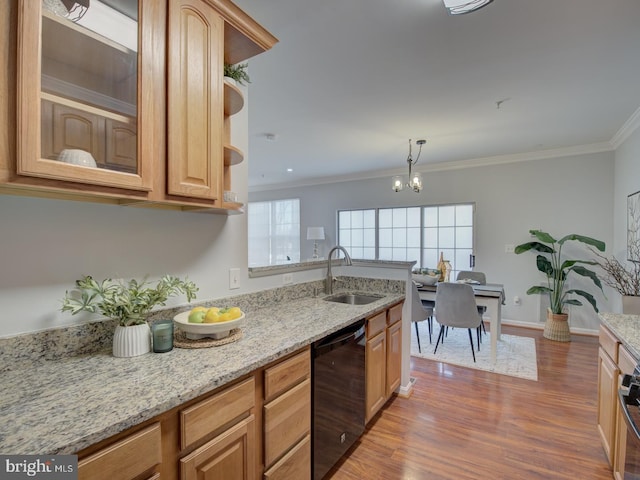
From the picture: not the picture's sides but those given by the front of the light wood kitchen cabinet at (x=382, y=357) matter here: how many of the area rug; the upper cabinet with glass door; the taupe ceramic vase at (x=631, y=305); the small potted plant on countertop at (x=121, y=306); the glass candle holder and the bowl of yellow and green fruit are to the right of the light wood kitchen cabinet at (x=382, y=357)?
4

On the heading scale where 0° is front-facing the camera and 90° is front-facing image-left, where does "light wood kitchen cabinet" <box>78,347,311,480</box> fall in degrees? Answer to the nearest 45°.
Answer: approximately 315°

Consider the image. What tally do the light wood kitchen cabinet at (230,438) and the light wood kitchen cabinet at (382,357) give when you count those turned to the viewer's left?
0

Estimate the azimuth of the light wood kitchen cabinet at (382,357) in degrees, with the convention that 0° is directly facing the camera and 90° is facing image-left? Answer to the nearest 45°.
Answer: approximately 315°

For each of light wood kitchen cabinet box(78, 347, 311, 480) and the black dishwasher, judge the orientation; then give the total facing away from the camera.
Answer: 0

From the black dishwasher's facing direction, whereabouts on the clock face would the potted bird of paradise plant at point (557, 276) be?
The potted bird of paradise plant is roughly at 9 o'clock from the black dishwasher.

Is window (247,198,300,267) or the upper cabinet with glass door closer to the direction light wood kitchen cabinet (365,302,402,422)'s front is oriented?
the upper cabinet with glass door

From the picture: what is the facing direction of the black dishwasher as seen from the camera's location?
facing the viewer and to the right of the viewer

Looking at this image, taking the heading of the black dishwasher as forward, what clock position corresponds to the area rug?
The area rug is roughly at 9 o'clock from the black dishwasher.

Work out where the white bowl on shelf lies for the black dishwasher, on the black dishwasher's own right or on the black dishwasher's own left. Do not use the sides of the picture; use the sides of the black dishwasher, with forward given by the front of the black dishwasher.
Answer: on the black dishwasher's own right

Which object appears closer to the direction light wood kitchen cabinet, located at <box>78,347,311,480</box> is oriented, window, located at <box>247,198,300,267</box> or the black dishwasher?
the black dishwasher

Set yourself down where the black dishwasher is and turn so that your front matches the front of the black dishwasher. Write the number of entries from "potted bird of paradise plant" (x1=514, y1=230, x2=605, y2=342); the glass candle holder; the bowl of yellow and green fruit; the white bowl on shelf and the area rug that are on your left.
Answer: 2

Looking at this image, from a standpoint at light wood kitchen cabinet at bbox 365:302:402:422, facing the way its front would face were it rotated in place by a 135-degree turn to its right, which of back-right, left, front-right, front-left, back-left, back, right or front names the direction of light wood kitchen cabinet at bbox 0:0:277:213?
front-left

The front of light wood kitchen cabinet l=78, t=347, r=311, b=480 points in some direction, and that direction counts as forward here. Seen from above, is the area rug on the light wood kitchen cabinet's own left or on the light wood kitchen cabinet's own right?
on the light wood kitchen cabinet's own left

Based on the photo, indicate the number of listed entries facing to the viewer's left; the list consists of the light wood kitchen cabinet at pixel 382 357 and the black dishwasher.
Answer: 0
